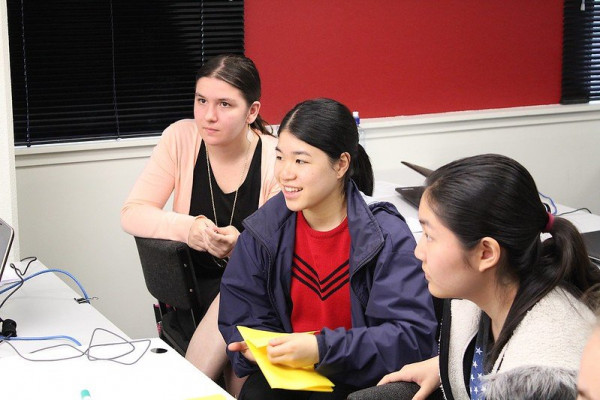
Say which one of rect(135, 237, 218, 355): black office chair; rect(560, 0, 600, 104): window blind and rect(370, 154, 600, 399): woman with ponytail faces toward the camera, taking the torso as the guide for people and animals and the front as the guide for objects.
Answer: the window blind

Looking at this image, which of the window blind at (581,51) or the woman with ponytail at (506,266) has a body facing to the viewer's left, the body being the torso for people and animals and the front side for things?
the woman with ponytail

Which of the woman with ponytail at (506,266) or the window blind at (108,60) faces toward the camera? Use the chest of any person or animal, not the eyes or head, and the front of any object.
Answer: the window blind

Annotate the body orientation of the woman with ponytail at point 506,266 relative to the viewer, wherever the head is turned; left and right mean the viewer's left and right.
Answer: facing to the left of the viewer

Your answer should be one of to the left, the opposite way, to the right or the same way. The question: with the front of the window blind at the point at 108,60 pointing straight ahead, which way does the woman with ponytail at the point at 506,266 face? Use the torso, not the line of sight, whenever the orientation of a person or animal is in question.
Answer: to the right

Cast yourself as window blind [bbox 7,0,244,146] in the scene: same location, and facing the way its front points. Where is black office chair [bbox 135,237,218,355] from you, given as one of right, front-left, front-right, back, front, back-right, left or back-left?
front

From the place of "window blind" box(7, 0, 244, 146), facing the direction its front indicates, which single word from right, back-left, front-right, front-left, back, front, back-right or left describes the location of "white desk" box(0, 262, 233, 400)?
front

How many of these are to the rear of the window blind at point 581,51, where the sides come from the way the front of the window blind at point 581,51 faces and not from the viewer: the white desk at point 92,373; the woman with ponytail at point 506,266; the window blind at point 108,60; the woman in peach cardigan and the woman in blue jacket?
0

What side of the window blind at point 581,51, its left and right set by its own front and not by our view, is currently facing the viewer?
front

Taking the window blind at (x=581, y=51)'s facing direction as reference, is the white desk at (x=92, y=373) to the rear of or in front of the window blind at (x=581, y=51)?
in front

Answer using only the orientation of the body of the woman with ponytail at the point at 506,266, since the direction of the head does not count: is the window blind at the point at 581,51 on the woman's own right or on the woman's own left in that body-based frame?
on the woman's own right

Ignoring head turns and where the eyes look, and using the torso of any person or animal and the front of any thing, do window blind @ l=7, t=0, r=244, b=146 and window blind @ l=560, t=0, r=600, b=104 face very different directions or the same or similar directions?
same or similar directions
